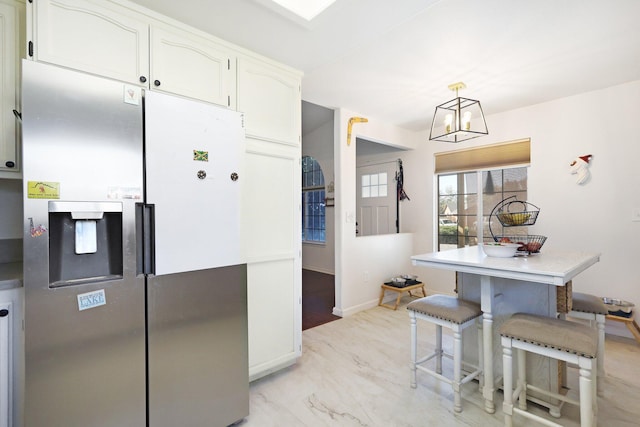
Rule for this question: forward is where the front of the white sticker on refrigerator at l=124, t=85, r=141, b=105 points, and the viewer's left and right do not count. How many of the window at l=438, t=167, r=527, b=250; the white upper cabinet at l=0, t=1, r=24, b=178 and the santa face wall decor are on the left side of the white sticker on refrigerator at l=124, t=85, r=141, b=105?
2

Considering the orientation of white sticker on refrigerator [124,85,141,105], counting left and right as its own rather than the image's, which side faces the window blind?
left

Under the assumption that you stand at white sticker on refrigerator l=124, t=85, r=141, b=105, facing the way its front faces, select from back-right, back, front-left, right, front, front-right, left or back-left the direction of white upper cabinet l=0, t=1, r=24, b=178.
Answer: back-right

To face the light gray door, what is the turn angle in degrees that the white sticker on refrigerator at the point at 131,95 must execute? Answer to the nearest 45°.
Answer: approximately 135° to its left

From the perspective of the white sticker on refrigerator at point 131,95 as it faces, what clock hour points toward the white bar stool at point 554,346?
The white bar stool is roughly at 10 o'clock from the white sticker on refrigerator.

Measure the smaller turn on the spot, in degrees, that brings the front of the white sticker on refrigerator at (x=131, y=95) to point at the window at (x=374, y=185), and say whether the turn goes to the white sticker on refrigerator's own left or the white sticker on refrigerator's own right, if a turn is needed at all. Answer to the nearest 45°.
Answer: approximately 135° to the white sticker on refrigerator's own left

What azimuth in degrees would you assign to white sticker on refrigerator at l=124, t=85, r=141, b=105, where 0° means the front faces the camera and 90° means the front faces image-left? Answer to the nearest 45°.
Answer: approximately 0°
